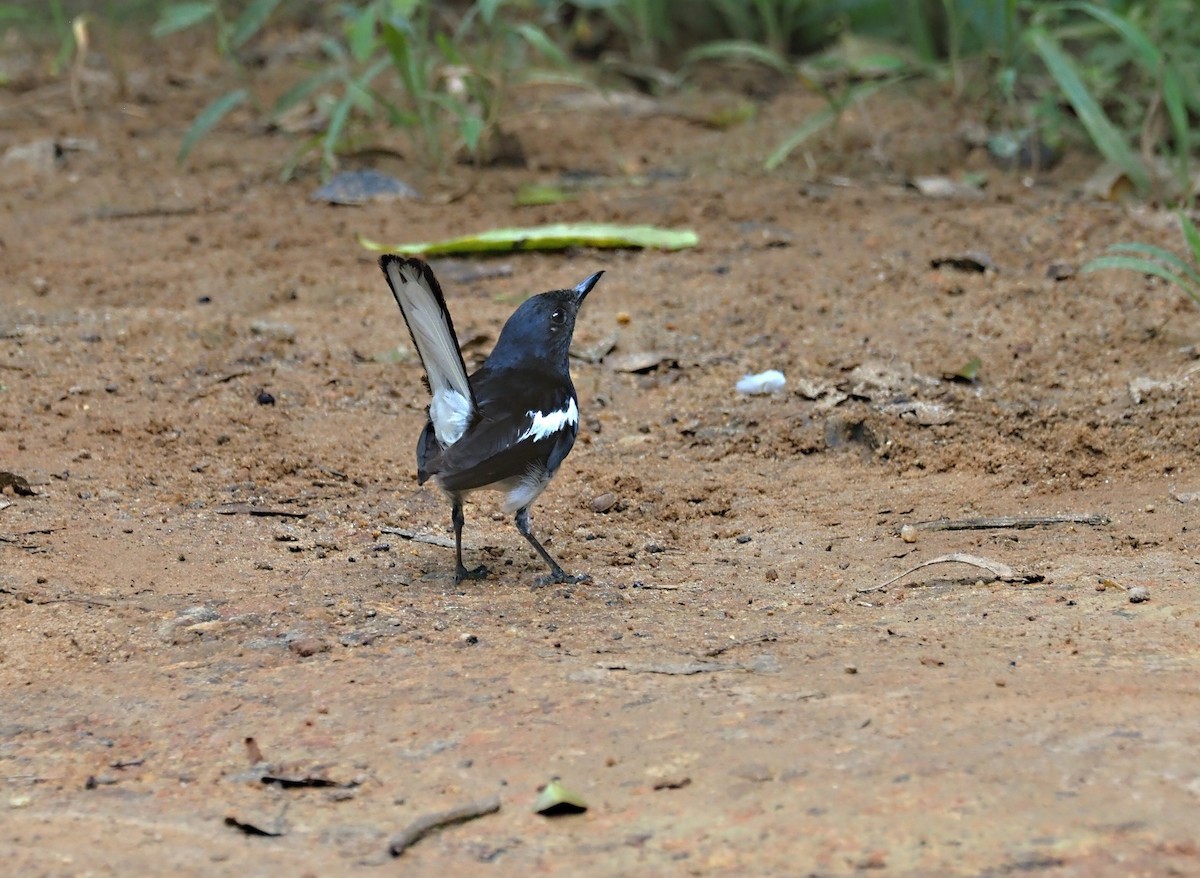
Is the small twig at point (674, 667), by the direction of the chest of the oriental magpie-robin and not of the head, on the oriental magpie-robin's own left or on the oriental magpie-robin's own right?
on the oriental magpie-robin's own right

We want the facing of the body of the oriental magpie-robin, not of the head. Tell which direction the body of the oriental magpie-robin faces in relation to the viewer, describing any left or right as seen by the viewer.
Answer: facing away from the viewer and to the right of the viewer

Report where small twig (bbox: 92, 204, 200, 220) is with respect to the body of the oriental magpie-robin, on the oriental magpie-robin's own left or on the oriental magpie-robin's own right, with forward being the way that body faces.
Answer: on the oriental magpie-robin's own left

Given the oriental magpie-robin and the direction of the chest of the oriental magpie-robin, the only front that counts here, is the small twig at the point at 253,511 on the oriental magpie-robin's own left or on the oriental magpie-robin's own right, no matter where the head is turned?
on the oriental magpie-robin's own left

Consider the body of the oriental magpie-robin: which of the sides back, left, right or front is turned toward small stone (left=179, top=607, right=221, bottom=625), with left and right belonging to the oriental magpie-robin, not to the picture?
back

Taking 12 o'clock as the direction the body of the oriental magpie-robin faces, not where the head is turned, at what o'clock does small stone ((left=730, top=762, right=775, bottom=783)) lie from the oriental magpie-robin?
The small stone is roughly at 4 o'clock from the oriental magpie-robin.

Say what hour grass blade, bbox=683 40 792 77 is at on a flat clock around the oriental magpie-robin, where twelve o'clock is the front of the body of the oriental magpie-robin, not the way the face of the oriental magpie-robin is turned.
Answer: The grass blade is roughly at 11 o'clock from the oriental magpie-robin.

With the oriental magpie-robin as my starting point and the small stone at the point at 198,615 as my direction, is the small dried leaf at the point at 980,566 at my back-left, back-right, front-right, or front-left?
back-left

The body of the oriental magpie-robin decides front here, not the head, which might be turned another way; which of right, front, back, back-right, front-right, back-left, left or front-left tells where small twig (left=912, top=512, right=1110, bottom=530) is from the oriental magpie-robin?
front-right
